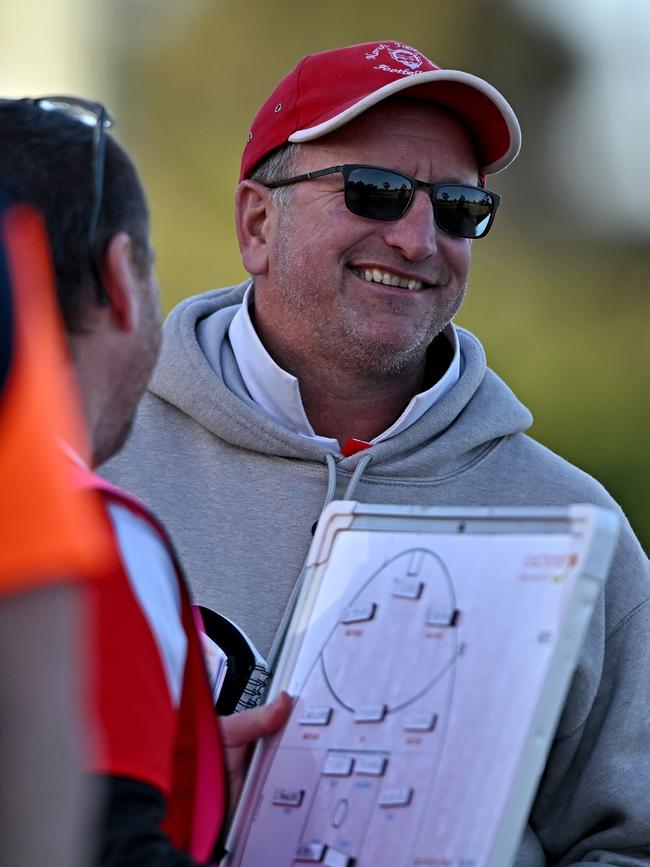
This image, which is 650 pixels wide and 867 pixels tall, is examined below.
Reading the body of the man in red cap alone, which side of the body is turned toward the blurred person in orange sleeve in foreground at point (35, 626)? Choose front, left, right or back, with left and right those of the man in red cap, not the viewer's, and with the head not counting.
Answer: front

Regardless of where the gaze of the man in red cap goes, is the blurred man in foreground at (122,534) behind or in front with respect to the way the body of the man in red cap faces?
in front

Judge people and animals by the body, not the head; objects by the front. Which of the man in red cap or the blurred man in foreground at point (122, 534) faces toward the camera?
the man in red cap

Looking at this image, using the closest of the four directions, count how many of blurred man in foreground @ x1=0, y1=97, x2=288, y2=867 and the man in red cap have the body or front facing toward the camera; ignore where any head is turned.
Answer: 1

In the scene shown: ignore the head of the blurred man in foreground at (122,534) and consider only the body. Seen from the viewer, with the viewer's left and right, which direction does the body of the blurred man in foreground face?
facing away from the viewer and to the right of the viewer

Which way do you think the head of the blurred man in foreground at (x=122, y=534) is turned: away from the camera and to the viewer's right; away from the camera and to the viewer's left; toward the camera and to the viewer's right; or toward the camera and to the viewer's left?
away from the camera and to the viewer's right

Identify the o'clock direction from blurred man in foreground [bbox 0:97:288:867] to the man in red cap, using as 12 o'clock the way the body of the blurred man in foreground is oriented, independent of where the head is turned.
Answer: The man in red cap is roughly at 11 o'clock from the blurred man in foreground.

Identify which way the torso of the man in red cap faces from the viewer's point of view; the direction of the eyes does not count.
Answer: toward the camera
